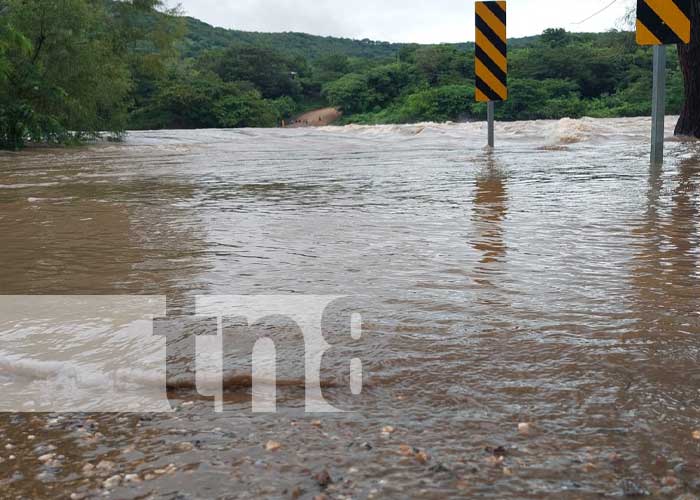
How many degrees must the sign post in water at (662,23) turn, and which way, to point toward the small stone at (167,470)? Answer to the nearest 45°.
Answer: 0° — it already faces it

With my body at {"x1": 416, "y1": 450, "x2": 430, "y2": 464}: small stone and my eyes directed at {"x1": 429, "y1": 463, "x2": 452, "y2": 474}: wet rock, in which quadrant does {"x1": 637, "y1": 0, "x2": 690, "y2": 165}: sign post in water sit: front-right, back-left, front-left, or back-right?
back-left

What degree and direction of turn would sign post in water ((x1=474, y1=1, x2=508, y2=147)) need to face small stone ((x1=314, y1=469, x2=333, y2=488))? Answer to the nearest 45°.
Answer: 0° — it already faces it

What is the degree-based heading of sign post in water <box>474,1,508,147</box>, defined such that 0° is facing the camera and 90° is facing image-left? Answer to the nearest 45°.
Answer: approximately 0°

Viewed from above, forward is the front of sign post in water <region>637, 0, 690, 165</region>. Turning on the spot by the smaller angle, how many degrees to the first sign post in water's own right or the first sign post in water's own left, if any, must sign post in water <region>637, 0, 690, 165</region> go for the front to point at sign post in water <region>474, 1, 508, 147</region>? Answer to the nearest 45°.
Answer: approximately 135° to the first sign post in water's own right

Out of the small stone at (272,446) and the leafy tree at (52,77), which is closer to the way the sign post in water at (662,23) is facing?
the small stone

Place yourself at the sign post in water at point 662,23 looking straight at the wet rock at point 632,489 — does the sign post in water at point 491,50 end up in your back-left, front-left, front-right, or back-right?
back-right

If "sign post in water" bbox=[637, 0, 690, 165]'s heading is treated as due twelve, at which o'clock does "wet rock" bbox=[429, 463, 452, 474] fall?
The wet rock is roughly at 12 o'clock from the sign post in water.

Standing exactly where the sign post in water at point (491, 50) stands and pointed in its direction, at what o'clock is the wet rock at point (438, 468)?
The wet rock is roughly at 12 o'clock from the sign post in water.

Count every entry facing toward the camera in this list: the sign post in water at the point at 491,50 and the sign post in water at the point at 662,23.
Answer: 2

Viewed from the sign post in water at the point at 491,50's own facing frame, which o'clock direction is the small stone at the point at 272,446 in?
The small stone is roughly at 12 o'clock from the sign post in water.
